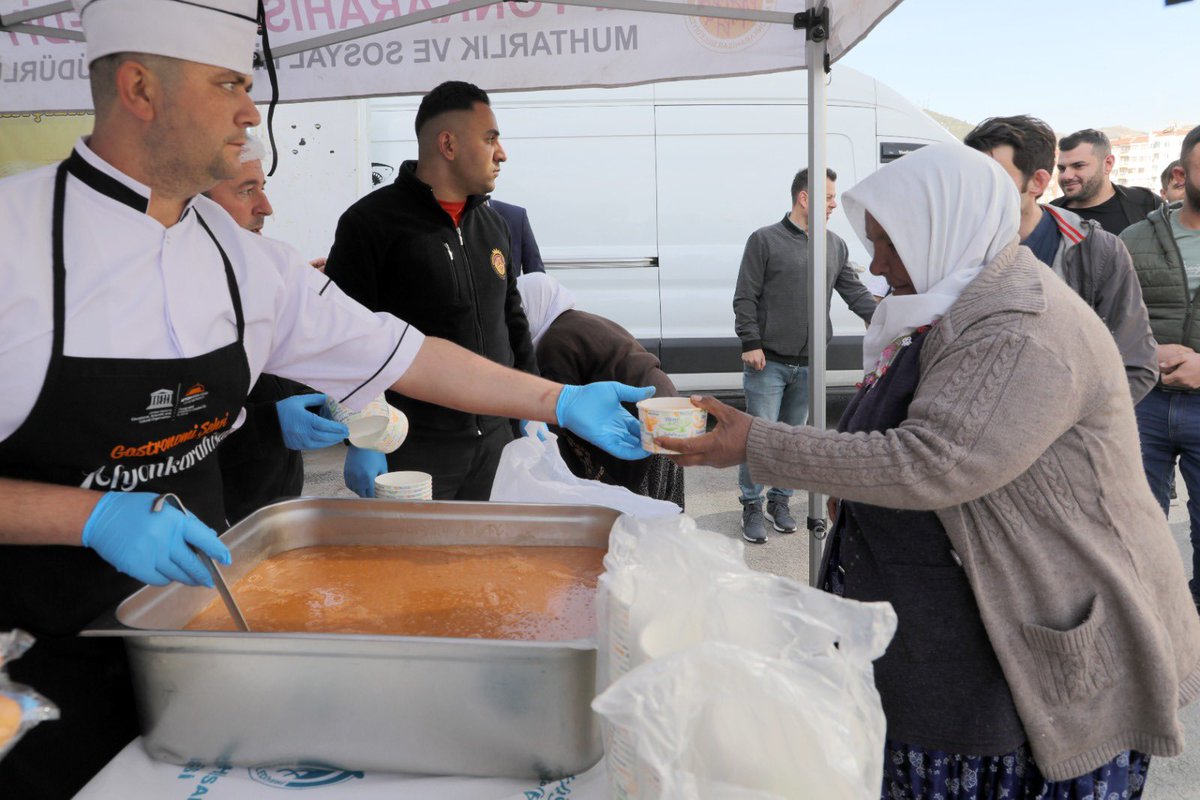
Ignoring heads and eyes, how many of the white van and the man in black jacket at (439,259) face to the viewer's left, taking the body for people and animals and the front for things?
0

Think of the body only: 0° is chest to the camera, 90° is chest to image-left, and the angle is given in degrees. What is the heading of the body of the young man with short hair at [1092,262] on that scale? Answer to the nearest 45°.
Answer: approximately 45°

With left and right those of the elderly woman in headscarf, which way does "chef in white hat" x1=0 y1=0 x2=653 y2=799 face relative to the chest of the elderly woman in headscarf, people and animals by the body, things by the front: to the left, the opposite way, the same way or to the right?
the opposite way

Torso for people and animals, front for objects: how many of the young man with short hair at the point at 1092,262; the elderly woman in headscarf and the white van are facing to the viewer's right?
1

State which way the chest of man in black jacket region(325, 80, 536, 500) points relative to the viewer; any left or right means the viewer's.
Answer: facing the viewer and to the right of the viewer

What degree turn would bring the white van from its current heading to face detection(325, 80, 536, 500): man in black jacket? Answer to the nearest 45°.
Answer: approximately 90° to its right

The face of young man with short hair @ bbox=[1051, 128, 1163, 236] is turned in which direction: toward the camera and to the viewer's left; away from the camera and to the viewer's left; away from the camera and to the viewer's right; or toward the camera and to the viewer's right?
toward the camera and to the viewer's left

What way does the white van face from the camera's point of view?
to the viewer's right

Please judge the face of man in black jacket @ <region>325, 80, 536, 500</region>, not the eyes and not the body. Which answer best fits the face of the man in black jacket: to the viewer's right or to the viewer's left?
to the viewer's right

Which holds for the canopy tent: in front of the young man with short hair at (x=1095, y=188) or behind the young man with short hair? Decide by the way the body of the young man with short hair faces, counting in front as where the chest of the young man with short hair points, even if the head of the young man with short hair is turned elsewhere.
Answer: in front

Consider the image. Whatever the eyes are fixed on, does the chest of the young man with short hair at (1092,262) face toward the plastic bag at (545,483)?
yes

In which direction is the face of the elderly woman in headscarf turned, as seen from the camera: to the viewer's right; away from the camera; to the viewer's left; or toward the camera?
to the viewer's left

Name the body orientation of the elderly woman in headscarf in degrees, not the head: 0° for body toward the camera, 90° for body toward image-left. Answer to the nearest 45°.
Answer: approximately 90°

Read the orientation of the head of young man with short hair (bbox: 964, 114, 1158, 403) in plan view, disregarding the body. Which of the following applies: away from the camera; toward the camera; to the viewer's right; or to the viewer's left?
to the viewer's left
